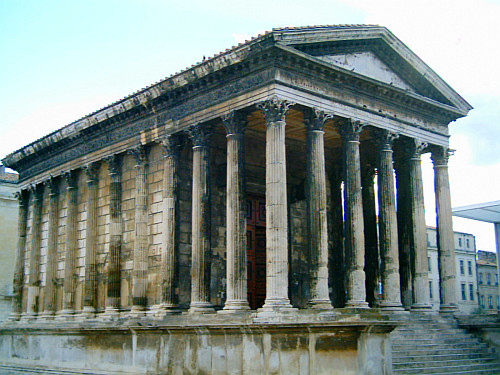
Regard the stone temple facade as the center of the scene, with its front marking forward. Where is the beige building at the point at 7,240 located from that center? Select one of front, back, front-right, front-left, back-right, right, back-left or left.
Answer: back

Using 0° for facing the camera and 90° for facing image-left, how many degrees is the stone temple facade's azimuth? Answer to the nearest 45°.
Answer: approximately 315°
